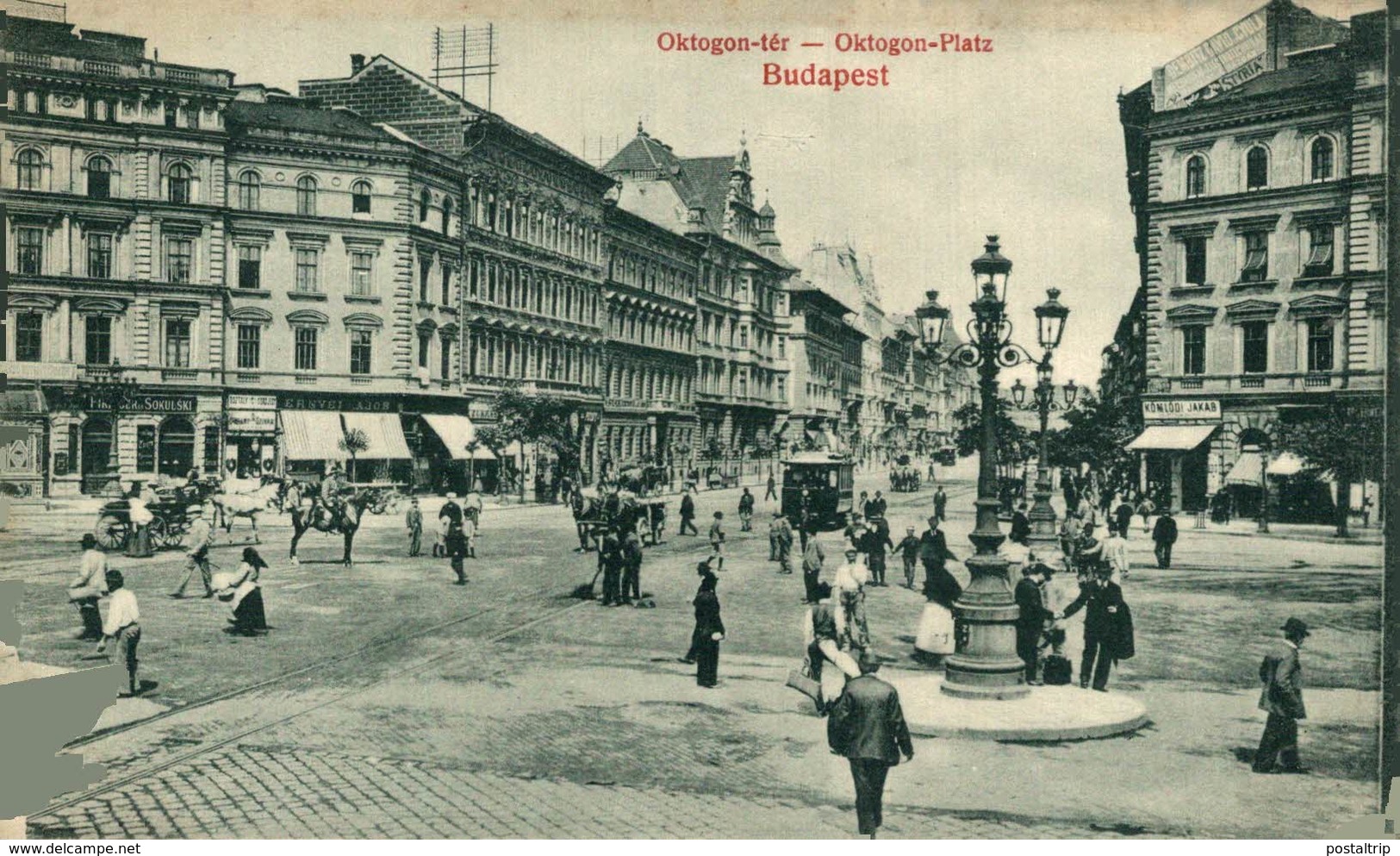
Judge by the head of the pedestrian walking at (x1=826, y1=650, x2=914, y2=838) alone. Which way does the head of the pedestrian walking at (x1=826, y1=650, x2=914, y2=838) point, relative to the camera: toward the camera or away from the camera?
away from the camera

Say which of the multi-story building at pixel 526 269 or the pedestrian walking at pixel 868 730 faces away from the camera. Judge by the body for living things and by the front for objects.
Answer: the pedestrian walking

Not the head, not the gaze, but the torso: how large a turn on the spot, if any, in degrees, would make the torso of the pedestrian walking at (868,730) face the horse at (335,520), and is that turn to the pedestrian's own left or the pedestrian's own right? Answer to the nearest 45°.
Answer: approximately 45° to the pedestrian's own left

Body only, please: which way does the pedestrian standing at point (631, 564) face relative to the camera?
away from the camera

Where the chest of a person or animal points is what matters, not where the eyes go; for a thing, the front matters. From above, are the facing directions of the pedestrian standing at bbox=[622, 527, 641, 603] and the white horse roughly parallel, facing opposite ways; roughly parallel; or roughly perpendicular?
roughly perpendicular

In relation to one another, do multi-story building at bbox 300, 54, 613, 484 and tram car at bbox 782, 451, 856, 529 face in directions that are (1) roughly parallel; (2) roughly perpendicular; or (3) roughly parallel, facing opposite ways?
roughly perpendicular

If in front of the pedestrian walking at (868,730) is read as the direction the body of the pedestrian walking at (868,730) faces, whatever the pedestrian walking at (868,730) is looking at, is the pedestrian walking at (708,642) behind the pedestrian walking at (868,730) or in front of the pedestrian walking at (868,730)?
in front

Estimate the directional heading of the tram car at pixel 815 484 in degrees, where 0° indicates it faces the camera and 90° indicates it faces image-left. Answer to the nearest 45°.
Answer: approximately 45°

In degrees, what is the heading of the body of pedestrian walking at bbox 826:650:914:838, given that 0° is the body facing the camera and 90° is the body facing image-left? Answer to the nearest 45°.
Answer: approximately 180°
